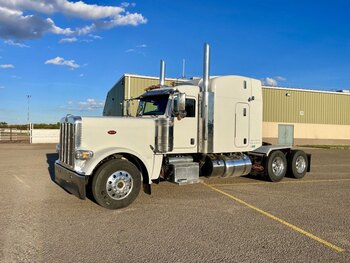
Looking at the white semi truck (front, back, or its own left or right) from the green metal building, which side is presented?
back
